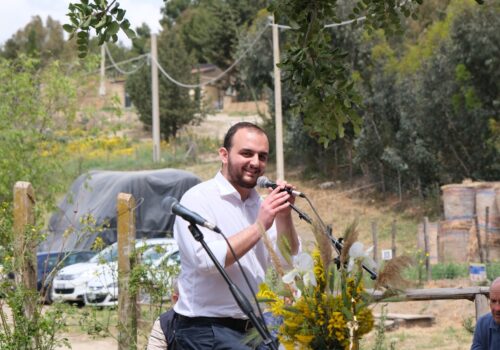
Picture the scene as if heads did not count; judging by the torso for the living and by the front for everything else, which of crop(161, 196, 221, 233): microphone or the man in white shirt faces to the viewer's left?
the microphone

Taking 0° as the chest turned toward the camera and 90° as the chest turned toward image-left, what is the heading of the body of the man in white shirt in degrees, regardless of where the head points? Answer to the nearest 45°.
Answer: approximately 315°

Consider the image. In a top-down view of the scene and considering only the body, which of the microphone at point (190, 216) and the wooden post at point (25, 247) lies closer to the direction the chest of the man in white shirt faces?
the microphone

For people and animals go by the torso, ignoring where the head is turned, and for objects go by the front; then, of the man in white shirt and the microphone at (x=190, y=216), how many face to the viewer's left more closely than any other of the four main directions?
1

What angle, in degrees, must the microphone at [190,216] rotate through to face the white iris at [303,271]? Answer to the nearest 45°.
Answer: approximately 135° to its left

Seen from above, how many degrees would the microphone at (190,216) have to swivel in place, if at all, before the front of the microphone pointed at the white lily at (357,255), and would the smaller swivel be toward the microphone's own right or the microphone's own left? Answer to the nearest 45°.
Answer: approximately 135° to the microphone's own left

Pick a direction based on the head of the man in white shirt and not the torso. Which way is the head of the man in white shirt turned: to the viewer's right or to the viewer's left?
to the viewer's right

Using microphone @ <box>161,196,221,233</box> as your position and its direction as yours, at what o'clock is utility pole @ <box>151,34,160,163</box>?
The utility pole is roughly at 3 o'clock from the microphone.

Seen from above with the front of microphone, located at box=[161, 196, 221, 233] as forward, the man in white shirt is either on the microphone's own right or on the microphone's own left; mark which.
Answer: on the microphone's own right

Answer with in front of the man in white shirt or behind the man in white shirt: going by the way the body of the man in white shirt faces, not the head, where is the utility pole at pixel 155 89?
behind

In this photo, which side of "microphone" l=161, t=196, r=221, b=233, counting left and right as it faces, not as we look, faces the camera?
left
